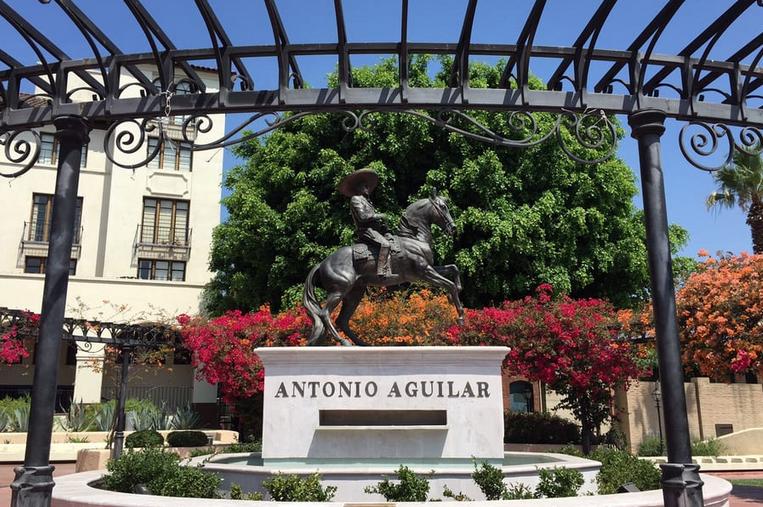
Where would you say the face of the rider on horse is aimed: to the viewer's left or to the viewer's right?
to the viewer's right

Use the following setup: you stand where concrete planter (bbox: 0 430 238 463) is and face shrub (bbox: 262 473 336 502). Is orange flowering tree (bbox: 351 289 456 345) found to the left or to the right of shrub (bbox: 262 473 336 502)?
left

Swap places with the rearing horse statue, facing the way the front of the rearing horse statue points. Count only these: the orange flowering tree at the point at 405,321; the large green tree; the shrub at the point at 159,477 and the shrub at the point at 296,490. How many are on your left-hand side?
2

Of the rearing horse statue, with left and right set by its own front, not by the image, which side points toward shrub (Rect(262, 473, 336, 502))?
right

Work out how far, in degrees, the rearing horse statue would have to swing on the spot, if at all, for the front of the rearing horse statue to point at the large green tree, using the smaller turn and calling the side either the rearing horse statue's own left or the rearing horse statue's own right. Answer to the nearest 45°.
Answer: approximately 90° to the rearing horse statue's own left

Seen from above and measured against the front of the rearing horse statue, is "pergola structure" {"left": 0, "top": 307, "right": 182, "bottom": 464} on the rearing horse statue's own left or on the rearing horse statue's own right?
on the rearing horse statue's own left

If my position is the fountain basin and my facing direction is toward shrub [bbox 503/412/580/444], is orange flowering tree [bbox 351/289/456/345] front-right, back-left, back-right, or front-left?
front-left

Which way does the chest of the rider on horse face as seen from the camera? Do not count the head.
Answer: to the viewer's right

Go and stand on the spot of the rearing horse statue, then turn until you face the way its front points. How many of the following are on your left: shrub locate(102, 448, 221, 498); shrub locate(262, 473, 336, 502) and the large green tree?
1

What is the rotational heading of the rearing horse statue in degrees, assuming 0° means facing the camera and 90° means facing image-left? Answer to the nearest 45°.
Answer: approximately 270°

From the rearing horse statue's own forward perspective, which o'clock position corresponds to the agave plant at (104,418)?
The agave plant is roughly at 8 o'clock from the rearing horse statue.

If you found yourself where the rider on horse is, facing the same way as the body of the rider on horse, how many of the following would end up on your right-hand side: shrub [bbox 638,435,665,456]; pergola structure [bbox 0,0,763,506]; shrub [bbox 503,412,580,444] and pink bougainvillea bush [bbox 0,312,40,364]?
1

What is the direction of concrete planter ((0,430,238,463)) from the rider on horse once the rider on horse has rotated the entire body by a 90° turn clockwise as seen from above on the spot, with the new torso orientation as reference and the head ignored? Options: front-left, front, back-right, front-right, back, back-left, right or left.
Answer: back-right

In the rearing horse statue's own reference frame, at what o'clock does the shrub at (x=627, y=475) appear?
The shrub is roughly at 1 o'clock from the rearing horse statue.

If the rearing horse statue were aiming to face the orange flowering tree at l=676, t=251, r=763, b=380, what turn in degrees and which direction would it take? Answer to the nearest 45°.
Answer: approximately 45° to its left
